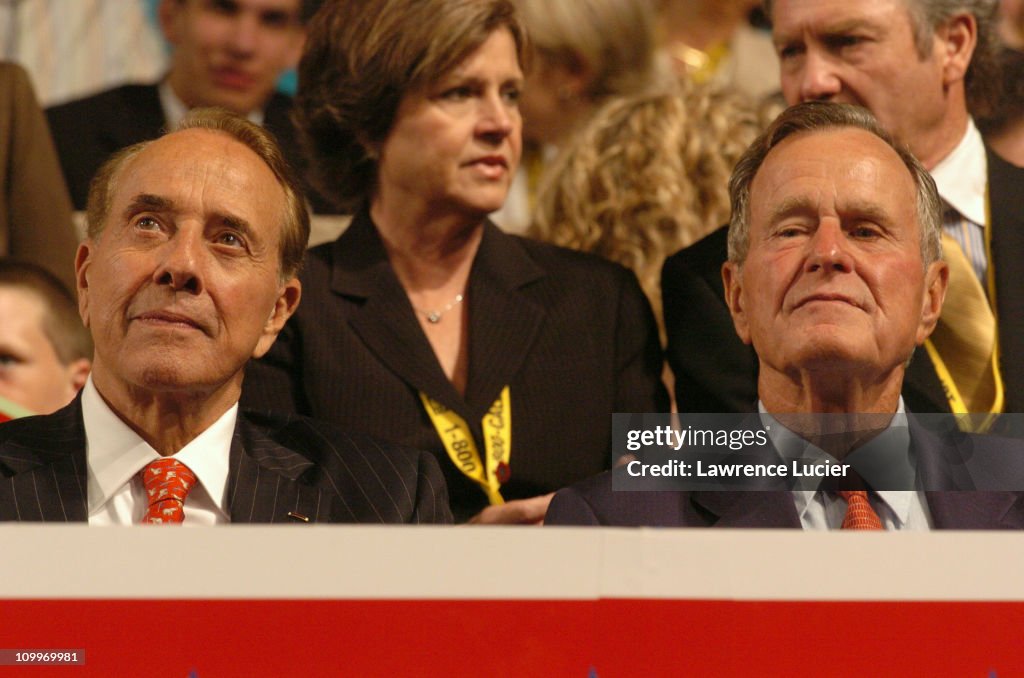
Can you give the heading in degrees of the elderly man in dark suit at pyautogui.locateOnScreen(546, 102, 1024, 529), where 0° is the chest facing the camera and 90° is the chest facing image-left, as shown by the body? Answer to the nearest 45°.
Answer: approximately 0°

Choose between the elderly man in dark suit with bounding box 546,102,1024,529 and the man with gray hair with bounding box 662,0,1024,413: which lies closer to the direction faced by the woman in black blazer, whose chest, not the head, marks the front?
the elderly man in dark suit

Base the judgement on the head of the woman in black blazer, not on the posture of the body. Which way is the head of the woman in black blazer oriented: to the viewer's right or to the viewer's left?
to the viewer's right

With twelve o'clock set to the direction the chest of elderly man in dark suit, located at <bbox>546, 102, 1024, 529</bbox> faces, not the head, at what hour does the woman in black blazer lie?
The woman in black blazer is roughly at 4 o'clock from the elderly man in dark suit.

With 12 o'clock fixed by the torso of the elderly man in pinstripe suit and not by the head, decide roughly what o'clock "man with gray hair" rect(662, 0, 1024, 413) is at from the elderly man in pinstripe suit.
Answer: The man with gray hair is roughly at 7 o'clock from the elderly man in pinstripe suit.

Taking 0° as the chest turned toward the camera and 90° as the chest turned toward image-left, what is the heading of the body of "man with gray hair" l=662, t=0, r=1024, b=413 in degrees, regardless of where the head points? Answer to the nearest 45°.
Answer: approximately 45°

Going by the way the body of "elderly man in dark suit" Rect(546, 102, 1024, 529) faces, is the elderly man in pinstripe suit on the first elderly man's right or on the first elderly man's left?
on the first elderly man's right

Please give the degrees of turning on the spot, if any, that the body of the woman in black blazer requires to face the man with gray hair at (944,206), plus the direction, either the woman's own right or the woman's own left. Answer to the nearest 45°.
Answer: approximately 90° to the woman's own left
